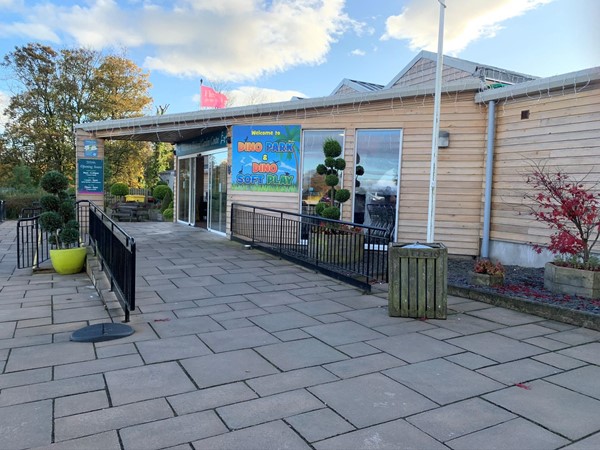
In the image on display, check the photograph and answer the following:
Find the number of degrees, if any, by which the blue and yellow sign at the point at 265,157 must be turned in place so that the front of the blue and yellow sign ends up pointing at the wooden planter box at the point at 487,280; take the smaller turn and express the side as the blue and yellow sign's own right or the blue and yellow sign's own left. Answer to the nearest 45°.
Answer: approximately 45° to the blue and yellow sign's own left

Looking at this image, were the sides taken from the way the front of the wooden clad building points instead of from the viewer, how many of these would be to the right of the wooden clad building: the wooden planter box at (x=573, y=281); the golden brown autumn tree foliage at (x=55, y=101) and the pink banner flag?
2

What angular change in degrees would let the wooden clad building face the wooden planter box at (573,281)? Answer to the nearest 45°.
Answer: approximately 45° to its left

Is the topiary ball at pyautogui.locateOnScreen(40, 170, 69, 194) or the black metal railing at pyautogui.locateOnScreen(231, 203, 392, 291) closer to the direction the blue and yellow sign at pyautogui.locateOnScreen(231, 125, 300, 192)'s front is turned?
the black metal railing

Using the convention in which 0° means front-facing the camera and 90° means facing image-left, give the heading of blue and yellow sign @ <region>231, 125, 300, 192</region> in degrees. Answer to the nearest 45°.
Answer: approximately 0°

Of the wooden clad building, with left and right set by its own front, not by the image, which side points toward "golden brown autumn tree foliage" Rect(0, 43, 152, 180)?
right

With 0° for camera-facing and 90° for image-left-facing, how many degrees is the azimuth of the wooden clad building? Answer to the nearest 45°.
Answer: approximately 45°

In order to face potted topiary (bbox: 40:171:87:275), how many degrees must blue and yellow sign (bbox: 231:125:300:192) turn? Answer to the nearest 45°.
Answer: approximately 45° to its right

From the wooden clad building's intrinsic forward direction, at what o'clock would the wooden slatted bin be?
The wooden slatted bin is roughly at 11 o'clock from the wooden clad building.

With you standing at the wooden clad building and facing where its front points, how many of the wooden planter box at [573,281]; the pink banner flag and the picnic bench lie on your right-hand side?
2

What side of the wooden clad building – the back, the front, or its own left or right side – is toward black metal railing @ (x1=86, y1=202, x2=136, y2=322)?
front

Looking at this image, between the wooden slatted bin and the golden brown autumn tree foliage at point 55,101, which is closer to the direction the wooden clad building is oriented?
the wooden slatted bin
